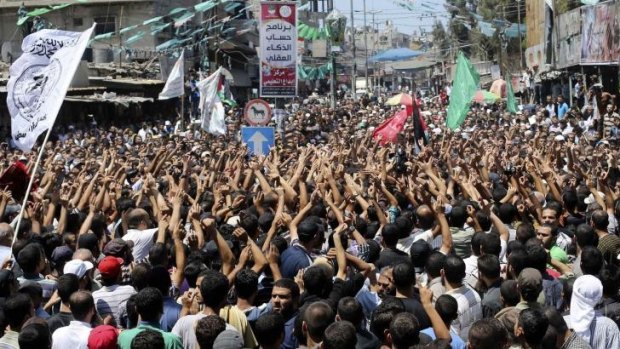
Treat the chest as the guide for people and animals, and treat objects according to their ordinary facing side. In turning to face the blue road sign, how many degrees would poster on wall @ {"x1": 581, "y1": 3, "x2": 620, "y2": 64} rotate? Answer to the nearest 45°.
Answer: approximately 45° to its right

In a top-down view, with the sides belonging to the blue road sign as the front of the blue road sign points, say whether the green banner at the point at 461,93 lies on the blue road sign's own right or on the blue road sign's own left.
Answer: on the blue road sign's own left

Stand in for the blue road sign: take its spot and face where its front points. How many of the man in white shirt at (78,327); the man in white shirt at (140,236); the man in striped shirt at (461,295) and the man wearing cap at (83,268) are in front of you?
4

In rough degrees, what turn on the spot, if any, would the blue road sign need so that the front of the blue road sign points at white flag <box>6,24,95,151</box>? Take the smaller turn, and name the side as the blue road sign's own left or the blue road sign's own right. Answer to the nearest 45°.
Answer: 0° — it already faces it

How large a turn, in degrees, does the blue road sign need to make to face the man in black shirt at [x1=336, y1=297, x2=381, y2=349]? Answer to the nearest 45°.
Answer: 0° — it already faces them
